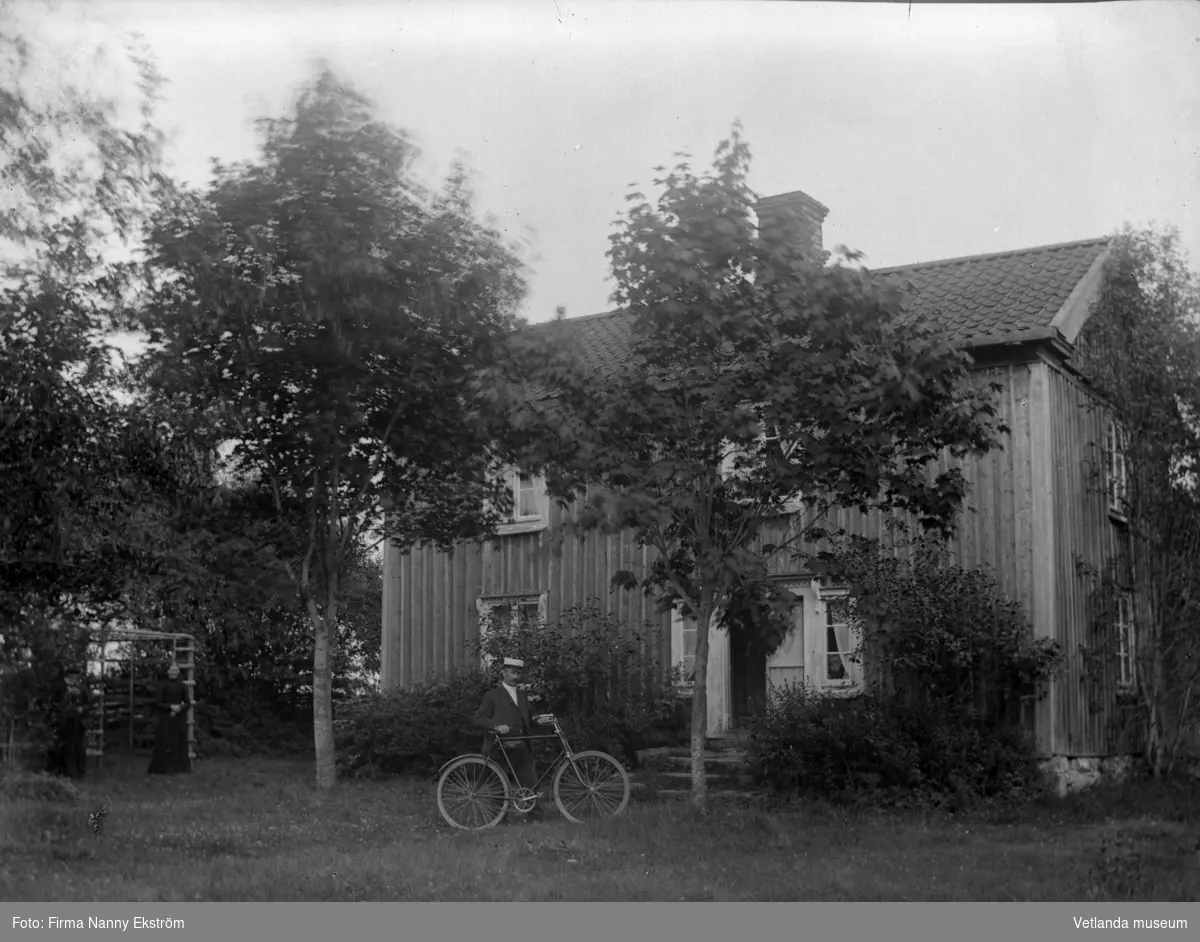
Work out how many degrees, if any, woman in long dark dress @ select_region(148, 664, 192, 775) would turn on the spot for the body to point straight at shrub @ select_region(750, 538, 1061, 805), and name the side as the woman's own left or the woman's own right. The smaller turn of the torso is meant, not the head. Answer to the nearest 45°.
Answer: approximately 45° to the woman's own left

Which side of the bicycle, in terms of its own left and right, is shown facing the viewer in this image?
right

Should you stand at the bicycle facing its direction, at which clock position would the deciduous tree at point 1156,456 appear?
The deciduous tree is roughly at 11 o'clock from the bicycle.

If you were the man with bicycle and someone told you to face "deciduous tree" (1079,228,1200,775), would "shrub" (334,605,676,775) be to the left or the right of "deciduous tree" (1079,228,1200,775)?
left

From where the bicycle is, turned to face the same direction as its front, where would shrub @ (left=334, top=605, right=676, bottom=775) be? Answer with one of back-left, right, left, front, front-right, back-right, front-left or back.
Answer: left

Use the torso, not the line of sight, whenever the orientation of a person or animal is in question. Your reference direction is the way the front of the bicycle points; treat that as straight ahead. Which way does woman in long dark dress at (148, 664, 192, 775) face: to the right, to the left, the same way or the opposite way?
to the right

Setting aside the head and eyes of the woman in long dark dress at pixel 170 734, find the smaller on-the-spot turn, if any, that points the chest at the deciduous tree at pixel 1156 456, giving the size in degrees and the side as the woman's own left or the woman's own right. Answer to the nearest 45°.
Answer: approximately 45° to the woman's own left

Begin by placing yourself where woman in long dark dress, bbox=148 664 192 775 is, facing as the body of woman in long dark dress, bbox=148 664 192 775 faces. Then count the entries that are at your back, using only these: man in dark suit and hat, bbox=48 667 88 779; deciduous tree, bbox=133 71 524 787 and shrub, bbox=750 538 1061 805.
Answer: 0

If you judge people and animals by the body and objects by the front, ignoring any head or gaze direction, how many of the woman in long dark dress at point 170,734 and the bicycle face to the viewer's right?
1

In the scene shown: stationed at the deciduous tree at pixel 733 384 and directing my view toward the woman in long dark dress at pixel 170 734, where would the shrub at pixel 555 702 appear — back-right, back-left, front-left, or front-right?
front-right

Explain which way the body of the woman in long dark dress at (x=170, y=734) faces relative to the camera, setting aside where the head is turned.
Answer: toward the camera

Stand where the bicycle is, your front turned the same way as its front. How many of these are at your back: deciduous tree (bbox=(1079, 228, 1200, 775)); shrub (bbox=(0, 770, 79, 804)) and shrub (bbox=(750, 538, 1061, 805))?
1

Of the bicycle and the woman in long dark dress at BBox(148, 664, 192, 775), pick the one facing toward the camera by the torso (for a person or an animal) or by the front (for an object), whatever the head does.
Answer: the woman in long dark dress
